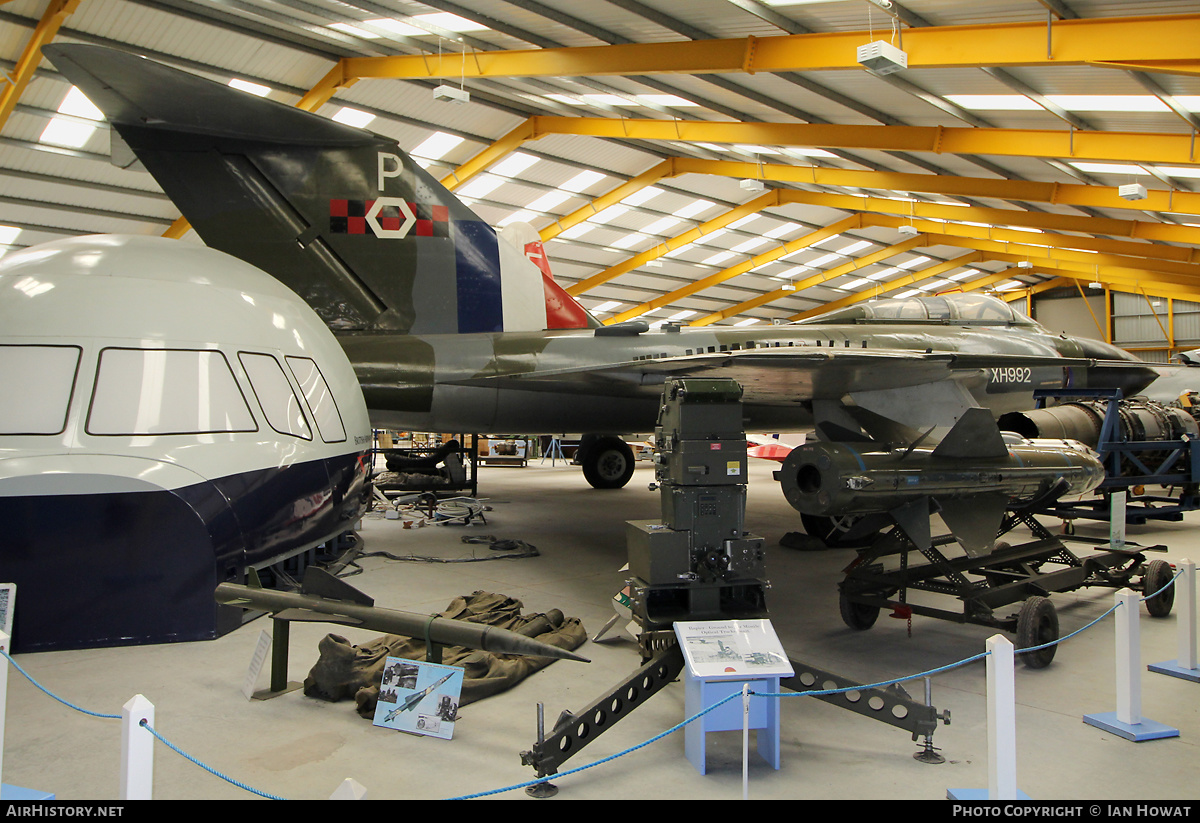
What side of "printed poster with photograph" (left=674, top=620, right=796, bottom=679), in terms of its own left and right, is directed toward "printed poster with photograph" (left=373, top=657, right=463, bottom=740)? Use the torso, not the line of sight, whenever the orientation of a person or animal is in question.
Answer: right

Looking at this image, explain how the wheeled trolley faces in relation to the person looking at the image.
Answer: facing away from the viewer and to the right of the viewer

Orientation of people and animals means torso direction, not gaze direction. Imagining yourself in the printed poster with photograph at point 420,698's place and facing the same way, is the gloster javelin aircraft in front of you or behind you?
behind

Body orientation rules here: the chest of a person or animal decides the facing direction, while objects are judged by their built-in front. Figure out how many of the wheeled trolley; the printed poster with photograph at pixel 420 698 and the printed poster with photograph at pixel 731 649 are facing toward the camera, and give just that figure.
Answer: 2

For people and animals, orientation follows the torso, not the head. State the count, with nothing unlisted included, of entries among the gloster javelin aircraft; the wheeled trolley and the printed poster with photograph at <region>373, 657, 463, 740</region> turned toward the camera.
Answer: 1

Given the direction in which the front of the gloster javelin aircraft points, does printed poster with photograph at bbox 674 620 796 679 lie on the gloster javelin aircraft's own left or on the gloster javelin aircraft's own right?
on the gloster javelin aircraft's own right

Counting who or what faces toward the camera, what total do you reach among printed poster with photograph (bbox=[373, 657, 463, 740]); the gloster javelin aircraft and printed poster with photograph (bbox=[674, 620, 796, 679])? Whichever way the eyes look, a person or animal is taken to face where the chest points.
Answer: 2

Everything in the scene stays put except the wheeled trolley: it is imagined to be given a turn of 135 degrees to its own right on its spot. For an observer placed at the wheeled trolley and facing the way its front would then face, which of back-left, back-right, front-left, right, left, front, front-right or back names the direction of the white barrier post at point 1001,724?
front

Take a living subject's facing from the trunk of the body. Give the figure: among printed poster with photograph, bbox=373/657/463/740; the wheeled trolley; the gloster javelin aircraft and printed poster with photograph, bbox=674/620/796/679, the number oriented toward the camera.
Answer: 2

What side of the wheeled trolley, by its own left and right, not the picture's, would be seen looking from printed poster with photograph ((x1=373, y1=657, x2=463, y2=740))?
back
